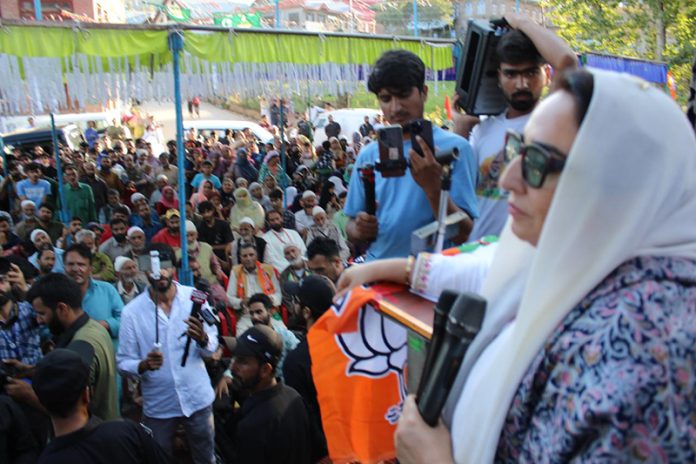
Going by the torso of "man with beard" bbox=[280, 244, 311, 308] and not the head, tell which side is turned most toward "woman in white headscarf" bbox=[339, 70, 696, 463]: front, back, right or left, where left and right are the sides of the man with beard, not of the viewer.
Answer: front

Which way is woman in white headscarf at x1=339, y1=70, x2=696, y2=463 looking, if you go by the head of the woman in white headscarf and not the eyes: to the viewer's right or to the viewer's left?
to the viewer's left

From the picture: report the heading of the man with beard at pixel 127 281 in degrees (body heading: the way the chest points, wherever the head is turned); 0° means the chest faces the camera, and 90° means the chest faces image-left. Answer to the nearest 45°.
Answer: approximately 315°

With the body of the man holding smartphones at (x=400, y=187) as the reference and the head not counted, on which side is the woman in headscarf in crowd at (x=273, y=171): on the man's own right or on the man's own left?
on the man's own right

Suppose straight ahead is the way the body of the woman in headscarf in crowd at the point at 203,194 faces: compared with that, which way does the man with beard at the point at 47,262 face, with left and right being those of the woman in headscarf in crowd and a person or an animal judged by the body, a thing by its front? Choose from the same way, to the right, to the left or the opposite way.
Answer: the same way

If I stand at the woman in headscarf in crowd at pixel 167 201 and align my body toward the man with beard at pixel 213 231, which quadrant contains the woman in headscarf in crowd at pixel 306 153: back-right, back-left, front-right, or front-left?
back-left

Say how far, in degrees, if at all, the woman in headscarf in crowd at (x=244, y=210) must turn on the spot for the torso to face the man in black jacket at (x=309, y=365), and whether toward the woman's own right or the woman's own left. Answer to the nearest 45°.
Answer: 0° — they already face them

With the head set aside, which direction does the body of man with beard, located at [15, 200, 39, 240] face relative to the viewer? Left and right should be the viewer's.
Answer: facing the viewer and to the right of the viewer

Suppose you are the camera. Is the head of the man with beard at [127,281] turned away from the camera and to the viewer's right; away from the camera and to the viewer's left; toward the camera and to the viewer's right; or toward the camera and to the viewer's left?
toward the camera and to the viewer's right

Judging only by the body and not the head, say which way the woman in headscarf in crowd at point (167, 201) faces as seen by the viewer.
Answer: toward the camera

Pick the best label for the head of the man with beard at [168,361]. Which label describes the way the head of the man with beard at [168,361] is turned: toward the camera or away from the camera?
toward the camera

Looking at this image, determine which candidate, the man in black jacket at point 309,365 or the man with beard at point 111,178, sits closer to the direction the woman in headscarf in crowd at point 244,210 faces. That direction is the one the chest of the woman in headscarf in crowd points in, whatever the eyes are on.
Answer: the man in black jacket

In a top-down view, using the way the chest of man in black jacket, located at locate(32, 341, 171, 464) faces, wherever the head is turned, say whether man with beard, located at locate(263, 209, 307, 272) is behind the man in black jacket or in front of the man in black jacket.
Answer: in front

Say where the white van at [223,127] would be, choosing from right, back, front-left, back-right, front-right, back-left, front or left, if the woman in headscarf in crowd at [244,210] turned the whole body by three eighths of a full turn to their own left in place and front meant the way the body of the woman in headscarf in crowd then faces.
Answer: front-left

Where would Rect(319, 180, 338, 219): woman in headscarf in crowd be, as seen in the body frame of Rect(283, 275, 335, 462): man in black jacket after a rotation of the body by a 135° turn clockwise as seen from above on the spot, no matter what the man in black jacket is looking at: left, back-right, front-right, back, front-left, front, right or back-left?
left

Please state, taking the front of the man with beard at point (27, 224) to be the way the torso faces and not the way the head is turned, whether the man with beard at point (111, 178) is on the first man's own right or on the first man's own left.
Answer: on the first man's own left

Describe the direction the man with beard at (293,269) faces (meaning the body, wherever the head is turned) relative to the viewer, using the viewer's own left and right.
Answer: facing the viewer

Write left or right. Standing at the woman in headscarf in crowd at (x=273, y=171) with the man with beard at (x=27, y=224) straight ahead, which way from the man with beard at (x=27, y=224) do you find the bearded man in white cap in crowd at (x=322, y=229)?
left

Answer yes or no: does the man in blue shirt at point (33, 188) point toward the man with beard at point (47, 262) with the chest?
yes

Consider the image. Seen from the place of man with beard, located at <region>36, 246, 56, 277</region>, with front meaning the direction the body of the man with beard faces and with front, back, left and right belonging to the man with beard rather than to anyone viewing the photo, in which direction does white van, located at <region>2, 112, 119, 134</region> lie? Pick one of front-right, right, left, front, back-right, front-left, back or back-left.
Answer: back-left

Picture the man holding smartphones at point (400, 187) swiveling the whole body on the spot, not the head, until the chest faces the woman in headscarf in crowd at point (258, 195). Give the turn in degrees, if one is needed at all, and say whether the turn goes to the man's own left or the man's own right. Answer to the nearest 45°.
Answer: approximately 135° to the man's own right
